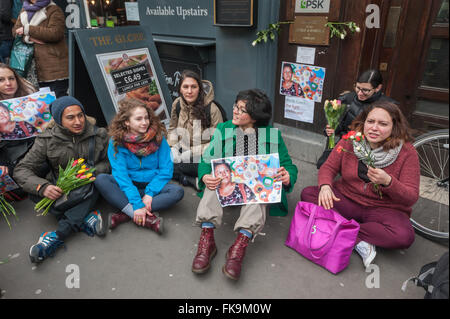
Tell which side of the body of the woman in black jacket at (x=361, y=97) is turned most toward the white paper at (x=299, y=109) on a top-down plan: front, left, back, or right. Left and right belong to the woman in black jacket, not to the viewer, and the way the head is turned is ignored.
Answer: right

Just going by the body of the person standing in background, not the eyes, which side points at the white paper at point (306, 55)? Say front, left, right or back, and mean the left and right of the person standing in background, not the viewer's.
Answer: left

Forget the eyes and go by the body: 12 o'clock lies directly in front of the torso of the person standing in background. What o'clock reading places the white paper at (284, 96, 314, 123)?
The white paper is roughly at 9 o'clock from the person standing in background.

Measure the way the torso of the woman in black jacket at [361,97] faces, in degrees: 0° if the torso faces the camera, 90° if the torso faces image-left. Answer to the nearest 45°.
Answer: approximately 45°

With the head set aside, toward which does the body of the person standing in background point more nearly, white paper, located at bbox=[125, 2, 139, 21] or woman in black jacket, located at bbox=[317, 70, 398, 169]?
the woman in black jacket

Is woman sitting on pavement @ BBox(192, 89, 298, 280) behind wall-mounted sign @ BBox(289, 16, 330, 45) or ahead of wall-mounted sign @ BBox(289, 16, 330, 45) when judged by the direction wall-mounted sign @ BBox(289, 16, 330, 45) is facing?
ahead

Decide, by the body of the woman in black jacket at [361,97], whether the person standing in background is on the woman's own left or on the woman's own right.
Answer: on the woman's own right

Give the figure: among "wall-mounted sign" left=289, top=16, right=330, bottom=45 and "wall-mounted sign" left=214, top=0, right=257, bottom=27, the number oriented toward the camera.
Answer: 2

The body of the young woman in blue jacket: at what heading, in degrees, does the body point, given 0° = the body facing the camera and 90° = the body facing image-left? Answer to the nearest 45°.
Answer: approximately 0°
